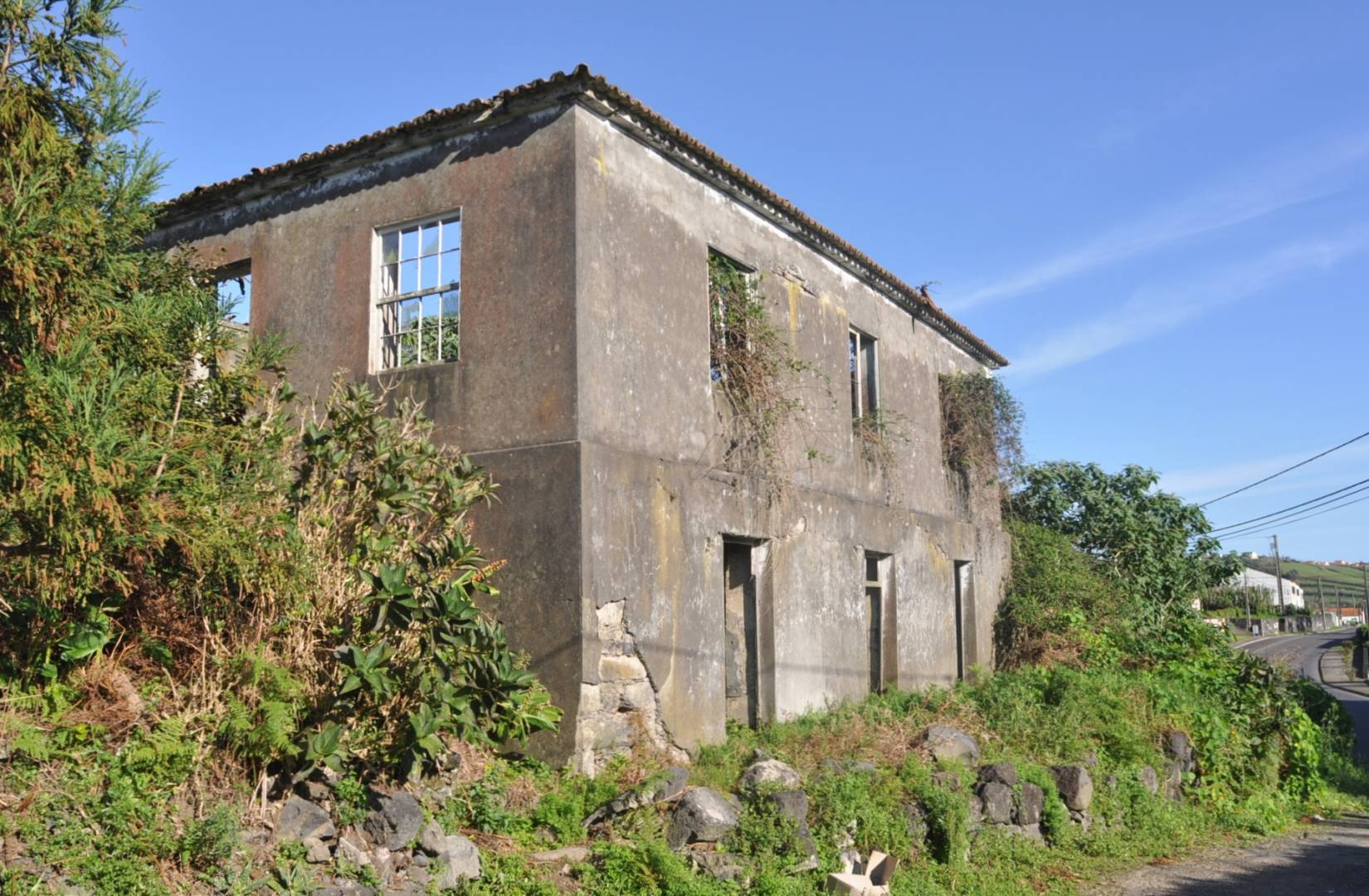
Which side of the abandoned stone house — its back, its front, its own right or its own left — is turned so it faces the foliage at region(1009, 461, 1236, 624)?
left

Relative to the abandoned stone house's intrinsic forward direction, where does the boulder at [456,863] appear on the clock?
The boulder is roughly at 2 o'clock from the abandoned stone house.

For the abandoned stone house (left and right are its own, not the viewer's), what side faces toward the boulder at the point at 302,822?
right

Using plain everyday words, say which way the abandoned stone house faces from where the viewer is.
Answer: facing the viewer and to the right of the viewer

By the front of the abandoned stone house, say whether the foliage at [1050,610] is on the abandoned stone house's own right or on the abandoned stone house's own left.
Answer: on the abandoned stone house's own left
